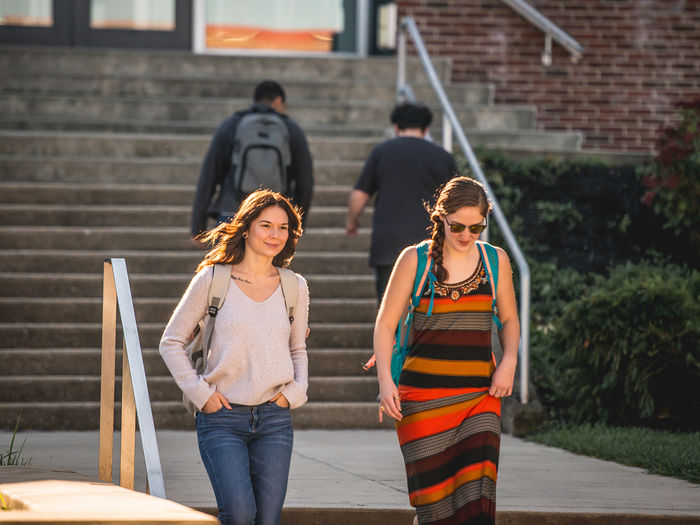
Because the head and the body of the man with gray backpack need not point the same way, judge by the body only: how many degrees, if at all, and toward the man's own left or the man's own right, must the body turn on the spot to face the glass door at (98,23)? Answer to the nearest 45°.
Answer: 0° — they already face it

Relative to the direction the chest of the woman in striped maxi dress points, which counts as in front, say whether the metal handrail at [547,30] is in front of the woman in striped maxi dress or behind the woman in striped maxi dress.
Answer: behind

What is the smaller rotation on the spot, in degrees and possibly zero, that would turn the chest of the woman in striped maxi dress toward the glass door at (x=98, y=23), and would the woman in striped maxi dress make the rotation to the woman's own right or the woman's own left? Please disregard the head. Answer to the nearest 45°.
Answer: approximately 135° to the woman's own right

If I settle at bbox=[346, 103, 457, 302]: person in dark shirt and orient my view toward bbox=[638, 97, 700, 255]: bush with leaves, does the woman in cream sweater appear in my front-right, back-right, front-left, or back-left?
back-right

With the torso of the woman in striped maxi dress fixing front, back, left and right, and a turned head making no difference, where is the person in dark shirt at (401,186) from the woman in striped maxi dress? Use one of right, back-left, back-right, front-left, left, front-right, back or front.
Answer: back

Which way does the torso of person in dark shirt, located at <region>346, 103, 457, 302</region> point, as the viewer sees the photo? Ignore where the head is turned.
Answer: away from the camera

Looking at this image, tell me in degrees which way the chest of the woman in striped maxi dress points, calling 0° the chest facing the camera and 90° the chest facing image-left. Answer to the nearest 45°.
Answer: approximately 0°

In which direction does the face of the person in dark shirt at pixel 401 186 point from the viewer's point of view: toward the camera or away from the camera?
away from the camera

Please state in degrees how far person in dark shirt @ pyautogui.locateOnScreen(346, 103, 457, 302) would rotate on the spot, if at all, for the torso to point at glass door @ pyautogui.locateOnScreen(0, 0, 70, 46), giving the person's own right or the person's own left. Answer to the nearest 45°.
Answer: approximately 45° to the person's own left

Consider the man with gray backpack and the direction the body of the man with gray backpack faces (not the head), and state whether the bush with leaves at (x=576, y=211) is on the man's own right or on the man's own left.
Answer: on the man's own right

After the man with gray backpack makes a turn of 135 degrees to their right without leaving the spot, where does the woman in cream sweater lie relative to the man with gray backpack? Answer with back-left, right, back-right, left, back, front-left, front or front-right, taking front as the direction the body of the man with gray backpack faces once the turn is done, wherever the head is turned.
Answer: front-right

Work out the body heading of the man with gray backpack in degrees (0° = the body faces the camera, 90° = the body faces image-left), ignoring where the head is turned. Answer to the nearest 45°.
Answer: approximately 180°
